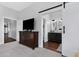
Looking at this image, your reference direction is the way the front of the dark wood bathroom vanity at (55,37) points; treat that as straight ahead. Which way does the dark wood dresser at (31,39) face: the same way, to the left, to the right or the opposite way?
the same way

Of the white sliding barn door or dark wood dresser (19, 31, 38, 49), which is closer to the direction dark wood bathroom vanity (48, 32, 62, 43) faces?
the white sliding barn door

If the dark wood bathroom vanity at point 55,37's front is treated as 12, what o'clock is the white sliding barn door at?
The white sliding barn door is roughly at 10 o'clock from the dark wood bathroom vanity.

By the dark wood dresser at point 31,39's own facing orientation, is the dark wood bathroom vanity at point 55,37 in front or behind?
behind

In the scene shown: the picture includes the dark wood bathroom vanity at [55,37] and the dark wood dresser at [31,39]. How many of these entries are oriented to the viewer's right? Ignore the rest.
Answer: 0

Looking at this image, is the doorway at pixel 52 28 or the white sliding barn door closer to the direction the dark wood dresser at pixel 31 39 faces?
the white sliding barn door

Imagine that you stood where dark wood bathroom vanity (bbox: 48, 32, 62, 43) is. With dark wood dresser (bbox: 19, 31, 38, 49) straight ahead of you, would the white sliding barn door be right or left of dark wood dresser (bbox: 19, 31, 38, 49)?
left

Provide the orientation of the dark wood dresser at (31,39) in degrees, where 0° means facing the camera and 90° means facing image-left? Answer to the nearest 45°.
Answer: approximately 45°

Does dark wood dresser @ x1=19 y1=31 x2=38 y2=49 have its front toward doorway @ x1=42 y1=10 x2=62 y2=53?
no

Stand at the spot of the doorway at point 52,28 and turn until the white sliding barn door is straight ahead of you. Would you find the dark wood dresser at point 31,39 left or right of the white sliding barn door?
right

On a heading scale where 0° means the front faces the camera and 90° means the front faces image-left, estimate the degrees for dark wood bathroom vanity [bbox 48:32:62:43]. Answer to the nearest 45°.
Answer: approximately 45°

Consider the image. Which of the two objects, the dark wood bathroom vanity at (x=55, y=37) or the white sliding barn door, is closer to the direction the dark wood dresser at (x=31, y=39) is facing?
the white sliding barn door

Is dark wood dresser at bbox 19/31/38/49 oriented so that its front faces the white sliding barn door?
no
